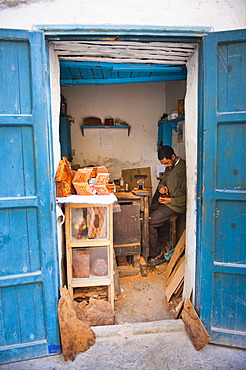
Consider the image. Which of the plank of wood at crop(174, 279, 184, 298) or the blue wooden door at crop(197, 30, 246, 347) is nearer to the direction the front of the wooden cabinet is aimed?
the blue wooden door

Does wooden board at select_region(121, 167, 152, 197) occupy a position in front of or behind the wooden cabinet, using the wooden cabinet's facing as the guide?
behind

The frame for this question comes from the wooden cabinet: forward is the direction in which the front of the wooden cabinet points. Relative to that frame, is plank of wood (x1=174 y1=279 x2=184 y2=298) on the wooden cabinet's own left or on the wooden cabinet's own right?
on the wooden cabinet's own left

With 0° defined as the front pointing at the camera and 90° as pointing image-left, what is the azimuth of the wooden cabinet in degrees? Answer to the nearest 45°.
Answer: approximately 0°

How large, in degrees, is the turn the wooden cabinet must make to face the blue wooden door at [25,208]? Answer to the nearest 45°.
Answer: approximately 45° to its right

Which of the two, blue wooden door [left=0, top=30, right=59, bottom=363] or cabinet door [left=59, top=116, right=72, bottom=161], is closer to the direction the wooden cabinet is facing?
the blue wooden door

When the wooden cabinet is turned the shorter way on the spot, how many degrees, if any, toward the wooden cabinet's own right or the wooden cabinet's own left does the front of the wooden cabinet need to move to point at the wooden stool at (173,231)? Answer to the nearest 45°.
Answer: approximately 135° to the wooden cabinet's own left

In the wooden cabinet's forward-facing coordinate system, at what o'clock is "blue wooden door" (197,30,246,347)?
The blue wooden door is roughly at 10 o'clock from the wooden cabinet.

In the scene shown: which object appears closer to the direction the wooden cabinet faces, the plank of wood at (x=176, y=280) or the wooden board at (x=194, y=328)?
the wooden board

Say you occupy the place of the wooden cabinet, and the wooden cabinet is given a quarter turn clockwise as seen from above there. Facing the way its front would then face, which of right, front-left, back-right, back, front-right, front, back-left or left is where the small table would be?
back-right
